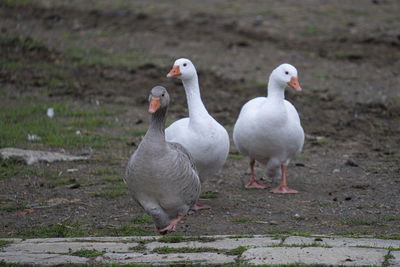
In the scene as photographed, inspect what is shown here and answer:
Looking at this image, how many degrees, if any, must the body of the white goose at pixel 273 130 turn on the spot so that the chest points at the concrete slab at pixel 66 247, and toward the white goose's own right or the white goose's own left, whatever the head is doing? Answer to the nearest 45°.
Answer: approximately 45° to the white goose's own right

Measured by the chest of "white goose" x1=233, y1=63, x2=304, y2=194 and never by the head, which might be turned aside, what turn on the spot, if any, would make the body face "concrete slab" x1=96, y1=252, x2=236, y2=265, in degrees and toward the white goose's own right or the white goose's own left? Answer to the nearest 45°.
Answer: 0° — it already faces it

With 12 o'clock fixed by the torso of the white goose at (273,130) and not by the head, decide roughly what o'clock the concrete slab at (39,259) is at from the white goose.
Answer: The concrete slab is roughly at 1 o'clock from the white goose.

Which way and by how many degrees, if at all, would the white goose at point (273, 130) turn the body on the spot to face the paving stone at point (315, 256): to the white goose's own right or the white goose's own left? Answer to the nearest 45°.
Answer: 0° — it already faces it

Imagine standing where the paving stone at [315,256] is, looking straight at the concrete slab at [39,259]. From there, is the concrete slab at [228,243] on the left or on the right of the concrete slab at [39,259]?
right

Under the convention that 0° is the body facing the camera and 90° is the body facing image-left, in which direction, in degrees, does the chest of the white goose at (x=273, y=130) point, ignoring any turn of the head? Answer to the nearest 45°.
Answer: approximately 0°
